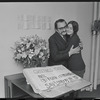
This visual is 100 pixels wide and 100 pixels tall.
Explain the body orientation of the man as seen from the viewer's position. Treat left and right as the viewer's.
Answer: facing the viewer and to the right of the viewer

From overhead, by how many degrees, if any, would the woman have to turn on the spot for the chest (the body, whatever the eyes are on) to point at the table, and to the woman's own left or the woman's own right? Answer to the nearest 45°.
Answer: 0° — they already face it

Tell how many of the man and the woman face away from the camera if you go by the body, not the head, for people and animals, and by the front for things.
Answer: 0
